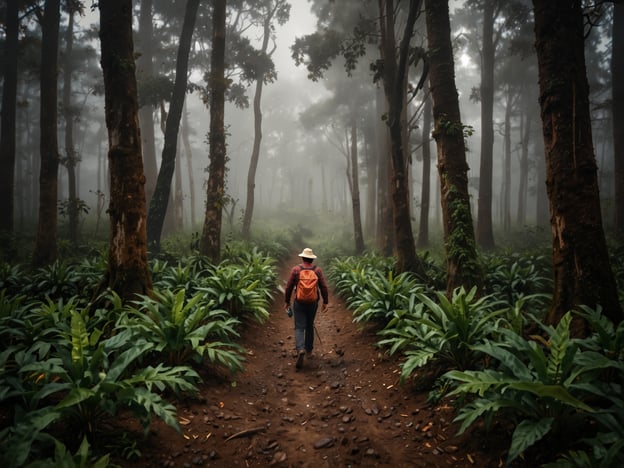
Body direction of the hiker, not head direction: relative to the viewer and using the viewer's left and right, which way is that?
facing away from the viewer

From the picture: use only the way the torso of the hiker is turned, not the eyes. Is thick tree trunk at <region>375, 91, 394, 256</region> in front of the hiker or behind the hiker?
in front
